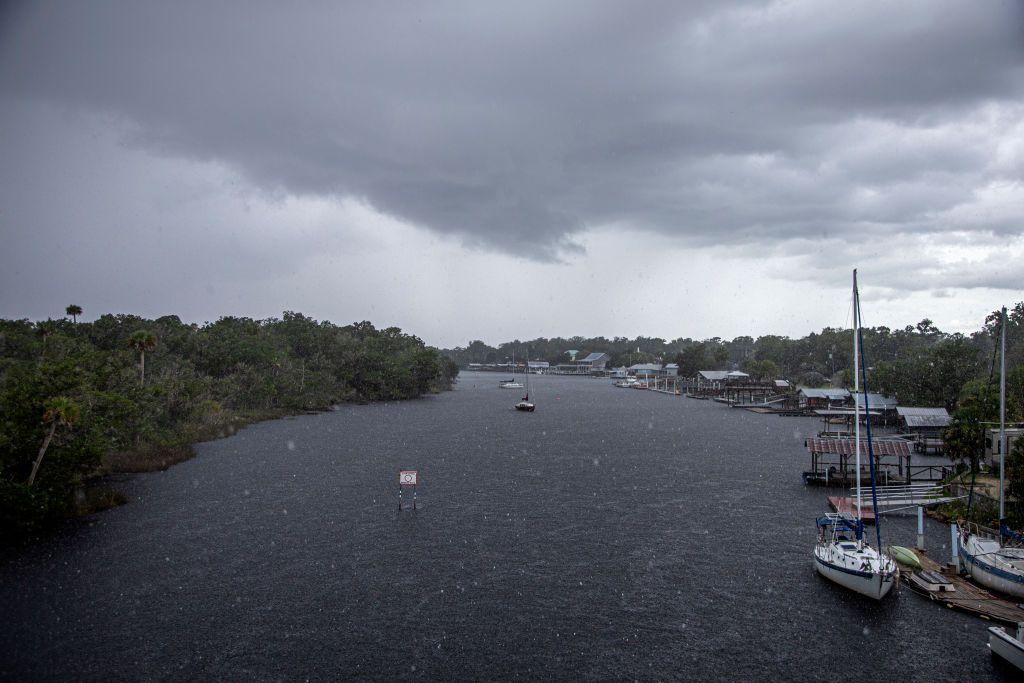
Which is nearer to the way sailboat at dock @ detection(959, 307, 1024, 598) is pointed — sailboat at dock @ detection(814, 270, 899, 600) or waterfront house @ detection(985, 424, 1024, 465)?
the waterfront house

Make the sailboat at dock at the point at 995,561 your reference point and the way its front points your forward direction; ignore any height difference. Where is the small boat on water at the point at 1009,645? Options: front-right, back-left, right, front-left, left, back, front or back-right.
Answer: back-left

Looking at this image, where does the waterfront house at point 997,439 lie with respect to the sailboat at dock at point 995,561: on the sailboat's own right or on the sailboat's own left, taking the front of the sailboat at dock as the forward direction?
on the sailboat's own right

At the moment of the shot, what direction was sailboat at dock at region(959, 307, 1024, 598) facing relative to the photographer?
facing away from the viewer and to the left of the viewer

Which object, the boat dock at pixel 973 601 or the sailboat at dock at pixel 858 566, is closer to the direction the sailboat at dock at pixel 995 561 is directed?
the sailboat at dock

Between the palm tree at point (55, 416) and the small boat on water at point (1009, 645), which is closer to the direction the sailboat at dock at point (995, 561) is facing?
the palm tree

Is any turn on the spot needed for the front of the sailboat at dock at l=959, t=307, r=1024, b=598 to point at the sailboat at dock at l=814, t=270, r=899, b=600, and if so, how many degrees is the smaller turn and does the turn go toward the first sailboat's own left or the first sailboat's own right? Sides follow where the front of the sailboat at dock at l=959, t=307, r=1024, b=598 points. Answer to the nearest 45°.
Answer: approximately 90° to the first sailboat's own left

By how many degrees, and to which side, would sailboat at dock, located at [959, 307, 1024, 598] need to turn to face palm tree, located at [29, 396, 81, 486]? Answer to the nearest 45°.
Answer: approximately 90° to its left

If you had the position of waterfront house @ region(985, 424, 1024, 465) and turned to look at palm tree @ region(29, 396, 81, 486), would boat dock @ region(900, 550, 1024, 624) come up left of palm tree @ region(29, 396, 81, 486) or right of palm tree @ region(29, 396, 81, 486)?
left
